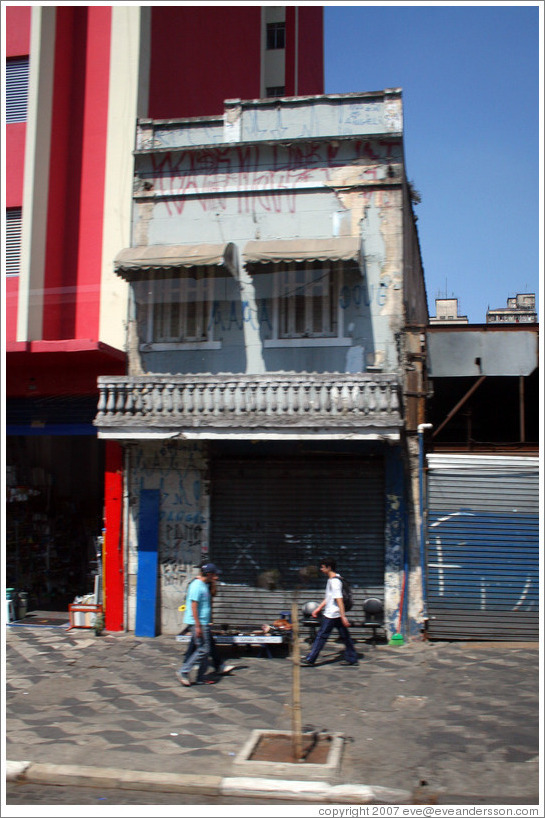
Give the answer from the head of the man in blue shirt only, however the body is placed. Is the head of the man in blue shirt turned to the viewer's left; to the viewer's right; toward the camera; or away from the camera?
to the viewer's right

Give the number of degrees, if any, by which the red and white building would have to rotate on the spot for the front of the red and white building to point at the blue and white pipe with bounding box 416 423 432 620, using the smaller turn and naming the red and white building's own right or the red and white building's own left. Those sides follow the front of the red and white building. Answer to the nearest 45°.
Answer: approximately 45° to the red and white building's own left

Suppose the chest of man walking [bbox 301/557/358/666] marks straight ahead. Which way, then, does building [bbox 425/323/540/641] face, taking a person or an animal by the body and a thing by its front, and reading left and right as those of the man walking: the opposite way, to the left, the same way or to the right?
to the left

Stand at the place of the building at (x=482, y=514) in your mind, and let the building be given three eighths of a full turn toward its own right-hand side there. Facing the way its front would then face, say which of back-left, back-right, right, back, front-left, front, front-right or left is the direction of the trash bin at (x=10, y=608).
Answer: front-left

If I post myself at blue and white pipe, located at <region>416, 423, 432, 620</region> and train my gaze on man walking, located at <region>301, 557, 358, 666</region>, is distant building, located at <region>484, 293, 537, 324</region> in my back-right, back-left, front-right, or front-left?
back-right

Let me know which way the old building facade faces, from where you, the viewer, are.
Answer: facing the viewer

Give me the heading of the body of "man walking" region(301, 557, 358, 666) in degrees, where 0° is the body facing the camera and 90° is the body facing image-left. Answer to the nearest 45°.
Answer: approximately 90°

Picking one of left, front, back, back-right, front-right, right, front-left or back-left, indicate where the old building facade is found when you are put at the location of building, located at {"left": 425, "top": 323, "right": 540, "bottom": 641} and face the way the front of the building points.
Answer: right

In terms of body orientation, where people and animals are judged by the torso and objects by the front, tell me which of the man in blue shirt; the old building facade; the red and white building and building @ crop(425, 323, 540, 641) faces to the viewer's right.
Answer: the man in blue shirt

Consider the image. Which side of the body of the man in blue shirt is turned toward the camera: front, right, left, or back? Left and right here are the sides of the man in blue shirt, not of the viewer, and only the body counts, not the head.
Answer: right

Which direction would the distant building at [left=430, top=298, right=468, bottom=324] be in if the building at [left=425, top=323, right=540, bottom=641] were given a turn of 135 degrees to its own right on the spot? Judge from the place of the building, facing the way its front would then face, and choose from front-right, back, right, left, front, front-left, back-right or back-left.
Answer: front-right

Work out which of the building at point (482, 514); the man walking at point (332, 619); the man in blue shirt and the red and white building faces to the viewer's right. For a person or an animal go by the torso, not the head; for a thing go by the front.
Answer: the man in blue shirt

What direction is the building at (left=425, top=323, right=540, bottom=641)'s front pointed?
toward the camera

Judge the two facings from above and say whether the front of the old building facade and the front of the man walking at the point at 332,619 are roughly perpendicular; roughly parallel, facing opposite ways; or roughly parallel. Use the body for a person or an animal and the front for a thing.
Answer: roughly perpendicular

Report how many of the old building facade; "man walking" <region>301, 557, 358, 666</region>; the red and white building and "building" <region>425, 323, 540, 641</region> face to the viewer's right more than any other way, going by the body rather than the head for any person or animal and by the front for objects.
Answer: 0
